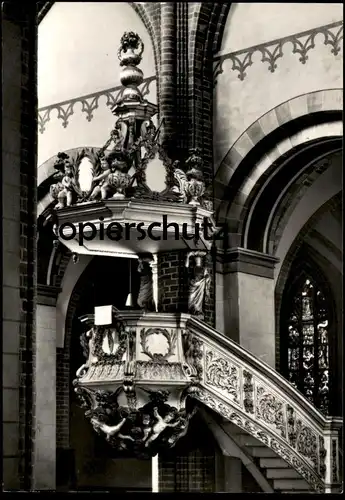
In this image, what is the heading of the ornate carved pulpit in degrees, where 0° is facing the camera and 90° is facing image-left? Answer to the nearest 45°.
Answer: approximately 45°
